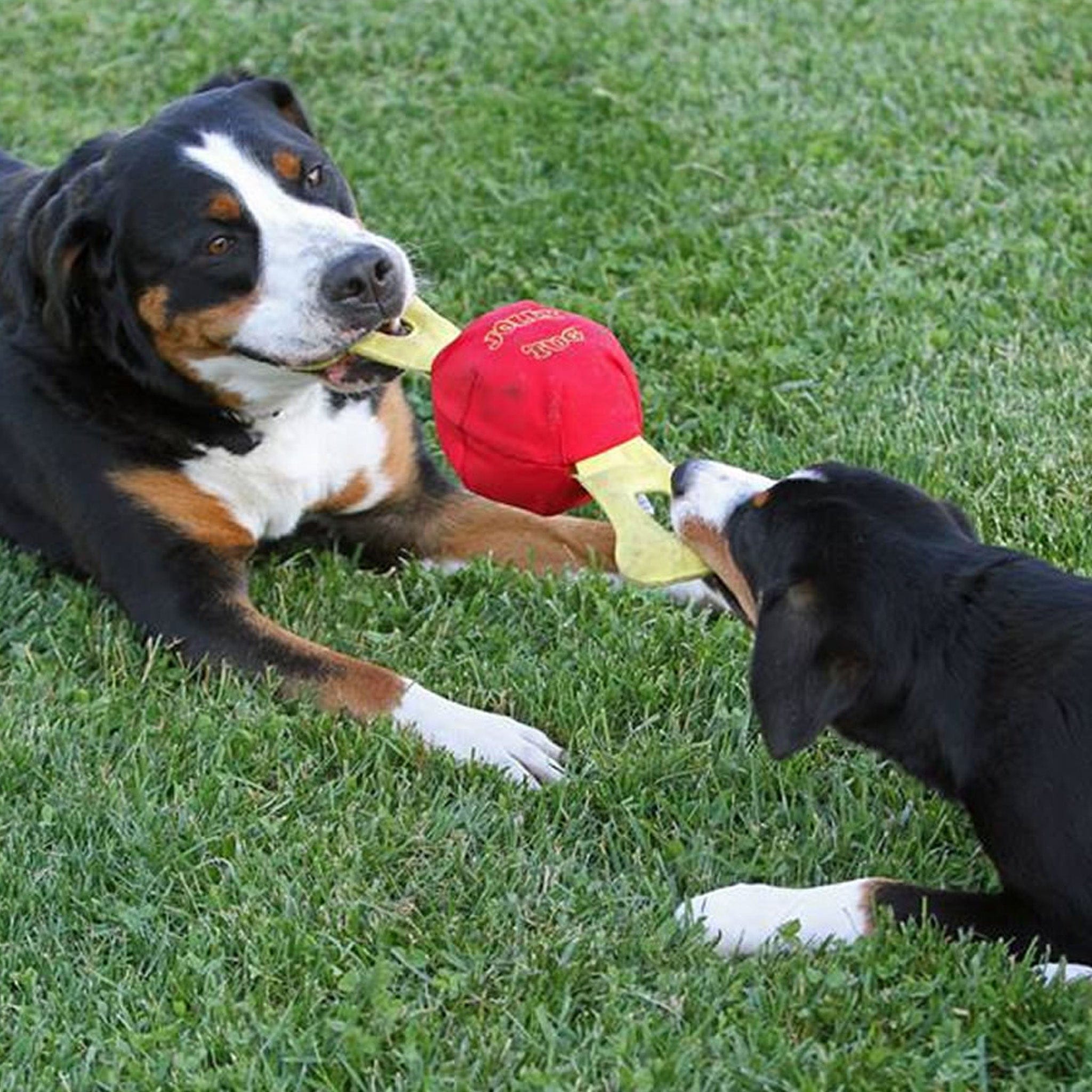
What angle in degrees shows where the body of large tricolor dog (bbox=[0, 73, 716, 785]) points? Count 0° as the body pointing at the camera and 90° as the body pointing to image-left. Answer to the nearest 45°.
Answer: approximately 315°

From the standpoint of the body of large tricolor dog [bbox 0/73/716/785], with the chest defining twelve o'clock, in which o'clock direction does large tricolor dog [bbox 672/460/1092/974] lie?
large tricolor dog [bbox 672/460/1092/974] is roughly at 12 o'clock from large tricolor dog [bbox 0/73/716/785].
